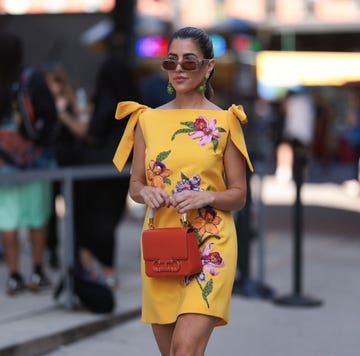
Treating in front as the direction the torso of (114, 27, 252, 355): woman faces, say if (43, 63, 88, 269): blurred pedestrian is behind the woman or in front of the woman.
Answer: behind

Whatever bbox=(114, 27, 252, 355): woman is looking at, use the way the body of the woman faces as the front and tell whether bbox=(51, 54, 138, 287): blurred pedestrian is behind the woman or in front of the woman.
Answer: behind

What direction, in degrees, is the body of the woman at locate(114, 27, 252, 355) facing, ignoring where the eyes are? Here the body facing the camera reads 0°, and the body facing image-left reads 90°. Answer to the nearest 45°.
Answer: approximately 0°

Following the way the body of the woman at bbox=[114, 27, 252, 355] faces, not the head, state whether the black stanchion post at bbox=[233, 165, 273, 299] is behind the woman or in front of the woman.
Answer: behind

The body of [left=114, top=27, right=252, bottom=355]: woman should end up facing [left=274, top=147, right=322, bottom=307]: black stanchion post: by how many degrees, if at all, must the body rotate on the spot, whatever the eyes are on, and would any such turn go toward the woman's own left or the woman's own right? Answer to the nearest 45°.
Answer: approximately 180°
